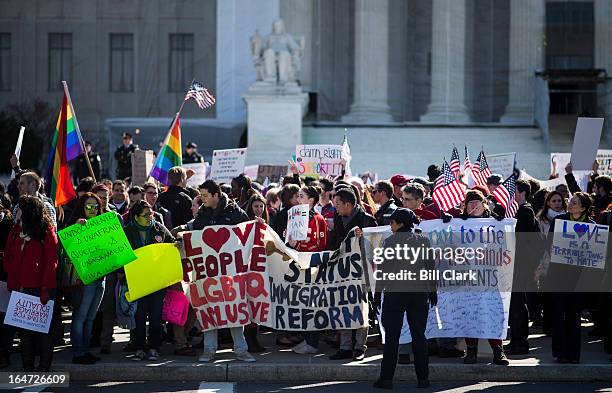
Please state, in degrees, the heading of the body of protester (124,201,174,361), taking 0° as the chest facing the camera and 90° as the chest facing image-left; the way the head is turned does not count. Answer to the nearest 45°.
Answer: approximately 0°

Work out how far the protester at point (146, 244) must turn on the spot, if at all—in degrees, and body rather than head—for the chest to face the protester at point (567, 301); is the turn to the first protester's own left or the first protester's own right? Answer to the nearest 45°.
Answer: approximately 90° to the first protester's own left

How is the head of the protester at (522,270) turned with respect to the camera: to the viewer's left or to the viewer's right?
to the viewer's left
